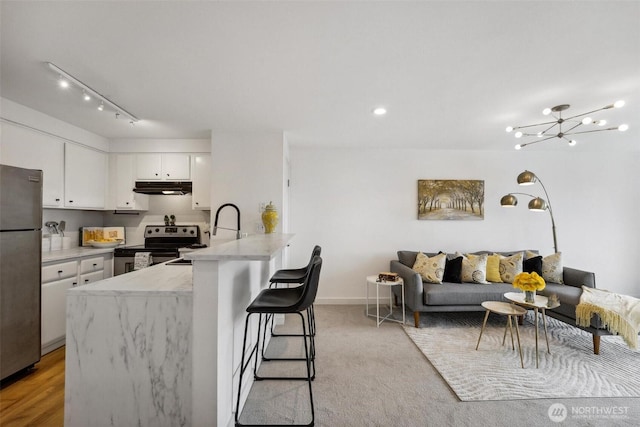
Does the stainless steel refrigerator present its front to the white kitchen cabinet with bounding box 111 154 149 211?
no

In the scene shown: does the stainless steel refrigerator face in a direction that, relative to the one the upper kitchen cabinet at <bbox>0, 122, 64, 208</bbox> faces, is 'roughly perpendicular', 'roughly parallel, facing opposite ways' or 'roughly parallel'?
roughly parallel

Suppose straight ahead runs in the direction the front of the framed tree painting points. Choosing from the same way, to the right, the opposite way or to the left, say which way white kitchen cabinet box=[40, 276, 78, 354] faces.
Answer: to the left

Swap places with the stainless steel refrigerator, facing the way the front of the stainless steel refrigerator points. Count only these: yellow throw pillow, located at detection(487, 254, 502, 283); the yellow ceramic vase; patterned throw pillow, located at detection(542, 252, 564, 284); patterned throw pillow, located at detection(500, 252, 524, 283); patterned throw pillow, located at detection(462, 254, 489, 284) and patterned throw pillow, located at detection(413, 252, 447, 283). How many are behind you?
0

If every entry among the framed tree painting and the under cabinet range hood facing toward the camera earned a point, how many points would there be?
2

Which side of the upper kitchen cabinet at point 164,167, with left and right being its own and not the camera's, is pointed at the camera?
front

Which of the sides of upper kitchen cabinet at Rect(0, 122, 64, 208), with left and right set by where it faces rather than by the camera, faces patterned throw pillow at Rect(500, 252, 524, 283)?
front

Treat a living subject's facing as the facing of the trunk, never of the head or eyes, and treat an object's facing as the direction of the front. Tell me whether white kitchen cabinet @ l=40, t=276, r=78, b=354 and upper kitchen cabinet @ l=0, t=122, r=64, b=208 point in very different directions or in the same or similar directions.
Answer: same or similar directions

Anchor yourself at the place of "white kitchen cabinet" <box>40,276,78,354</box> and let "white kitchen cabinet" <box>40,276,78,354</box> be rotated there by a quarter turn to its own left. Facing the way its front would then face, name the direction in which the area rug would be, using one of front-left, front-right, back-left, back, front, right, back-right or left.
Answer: right

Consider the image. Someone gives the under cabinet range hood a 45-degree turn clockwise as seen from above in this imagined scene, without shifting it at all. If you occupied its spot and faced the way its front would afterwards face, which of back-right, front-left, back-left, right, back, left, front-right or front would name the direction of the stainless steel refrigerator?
front

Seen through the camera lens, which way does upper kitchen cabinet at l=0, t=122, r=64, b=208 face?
facing the viewer and to the right of the viewer

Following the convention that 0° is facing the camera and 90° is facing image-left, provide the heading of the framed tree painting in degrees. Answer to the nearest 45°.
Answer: approximately 0°

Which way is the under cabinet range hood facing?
toward the camera

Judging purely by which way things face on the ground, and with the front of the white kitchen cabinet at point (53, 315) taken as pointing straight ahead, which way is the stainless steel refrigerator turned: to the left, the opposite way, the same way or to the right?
the same way

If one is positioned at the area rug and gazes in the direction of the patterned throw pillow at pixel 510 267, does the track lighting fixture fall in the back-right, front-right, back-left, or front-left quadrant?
back-left

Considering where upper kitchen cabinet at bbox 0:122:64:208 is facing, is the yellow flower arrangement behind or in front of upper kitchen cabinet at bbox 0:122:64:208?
in front

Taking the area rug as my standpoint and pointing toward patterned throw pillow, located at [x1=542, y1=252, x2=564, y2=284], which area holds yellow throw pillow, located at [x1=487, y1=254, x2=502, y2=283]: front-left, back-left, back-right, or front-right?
front-left

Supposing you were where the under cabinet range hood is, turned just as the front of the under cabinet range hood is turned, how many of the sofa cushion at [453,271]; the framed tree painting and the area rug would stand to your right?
0

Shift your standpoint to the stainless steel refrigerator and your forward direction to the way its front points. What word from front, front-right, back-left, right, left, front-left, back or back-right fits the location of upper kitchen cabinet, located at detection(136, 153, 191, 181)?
left
